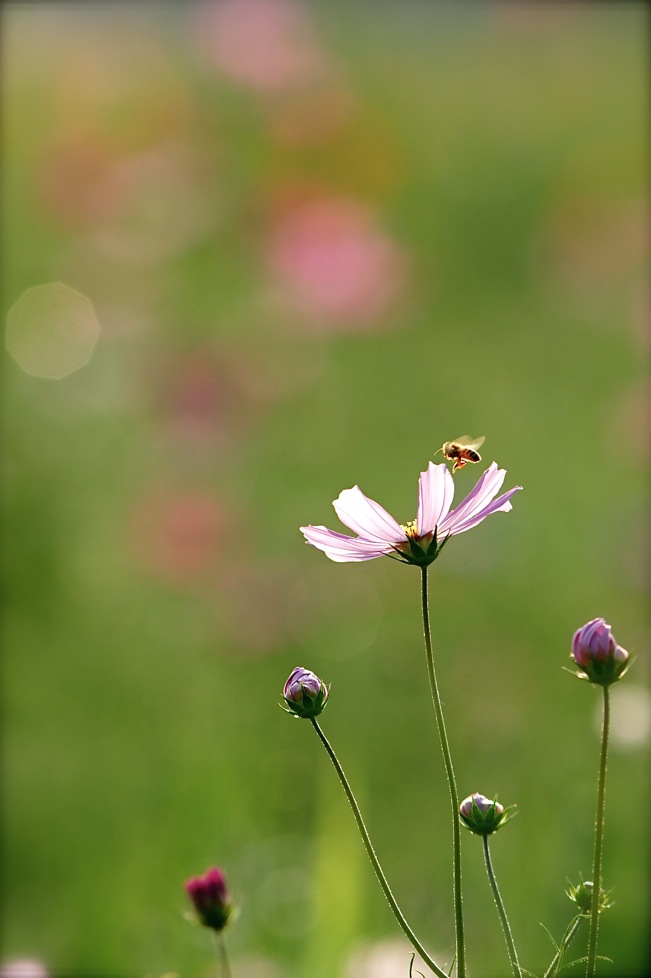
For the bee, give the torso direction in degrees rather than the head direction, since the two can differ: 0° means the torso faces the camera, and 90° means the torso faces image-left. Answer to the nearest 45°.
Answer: approximately 90°
